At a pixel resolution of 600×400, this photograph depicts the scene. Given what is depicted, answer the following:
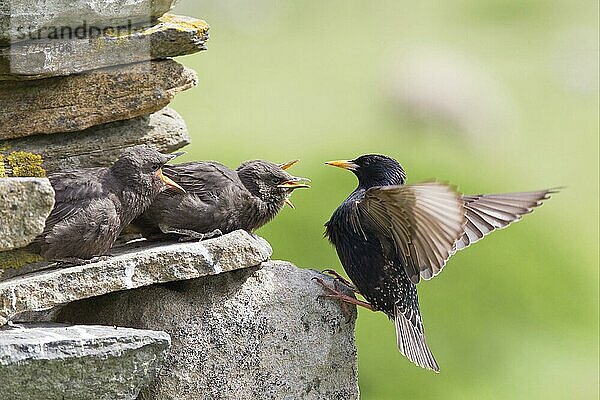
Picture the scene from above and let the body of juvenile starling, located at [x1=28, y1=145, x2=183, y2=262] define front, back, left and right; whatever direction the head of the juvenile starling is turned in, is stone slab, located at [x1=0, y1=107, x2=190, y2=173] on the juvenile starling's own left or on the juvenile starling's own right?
on the juvenile starling's own left

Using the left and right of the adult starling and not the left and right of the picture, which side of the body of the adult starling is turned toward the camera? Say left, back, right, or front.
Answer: left

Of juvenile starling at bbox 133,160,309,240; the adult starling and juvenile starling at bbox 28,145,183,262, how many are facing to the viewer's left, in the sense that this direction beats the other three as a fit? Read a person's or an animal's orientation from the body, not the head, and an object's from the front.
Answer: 1

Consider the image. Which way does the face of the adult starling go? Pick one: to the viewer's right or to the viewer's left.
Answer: to the viewer's left

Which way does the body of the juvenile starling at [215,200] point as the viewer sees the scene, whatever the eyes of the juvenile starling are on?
to the viewer's right

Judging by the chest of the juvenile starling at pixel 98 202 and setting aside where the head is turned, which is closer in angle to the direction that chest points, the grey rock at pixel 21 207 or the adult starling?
the adult starling

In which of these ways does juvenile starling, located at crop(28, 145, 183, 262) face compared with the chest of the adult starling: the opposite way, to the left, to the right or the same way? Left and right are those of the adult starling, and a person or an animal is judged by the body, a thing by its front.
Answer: the opposite way

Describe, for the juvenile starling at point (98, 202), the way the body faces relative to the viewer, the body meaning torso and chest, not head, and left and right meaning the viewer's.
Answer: facing to the right of the viewer

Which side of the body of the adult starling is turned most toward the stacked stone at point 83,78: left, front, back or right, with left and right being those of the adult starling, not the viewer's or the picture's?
front

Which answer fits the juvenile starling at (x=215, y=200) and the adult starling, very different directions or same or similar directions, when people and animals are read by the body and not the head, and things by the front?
very different directions
